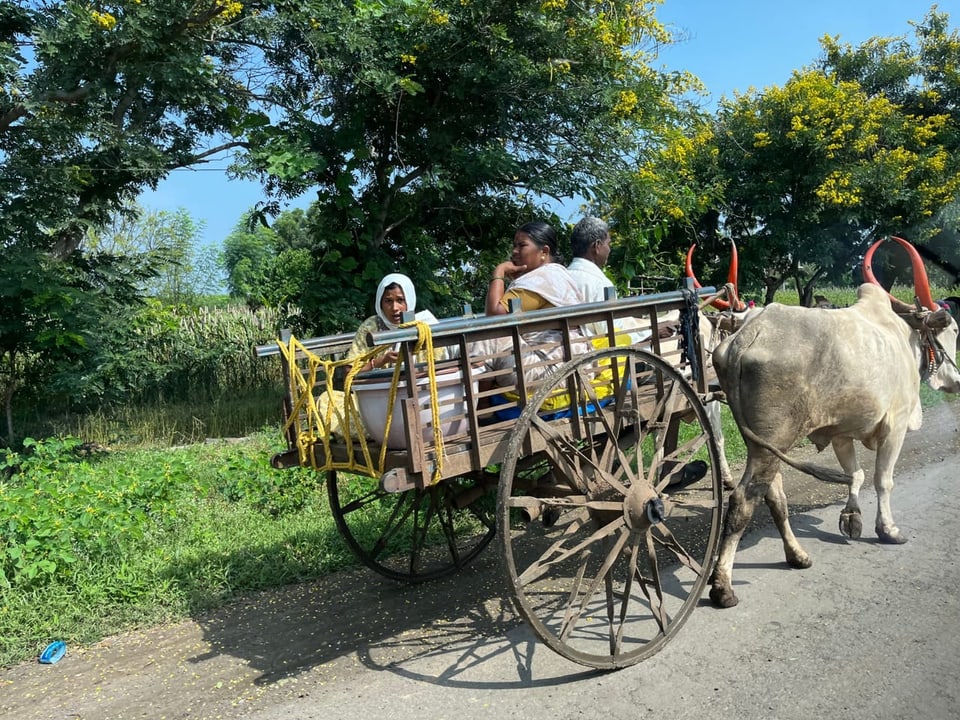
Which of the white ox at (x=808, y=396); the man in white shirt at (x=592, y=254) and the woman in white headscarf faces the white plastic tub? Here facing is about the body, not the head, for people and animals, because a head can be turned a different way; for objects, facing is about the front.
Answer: the woman in white headscarf

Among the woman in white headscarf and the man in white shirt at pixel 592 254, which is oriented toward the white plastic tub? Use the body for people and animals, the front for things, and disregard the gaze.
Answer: the woman in white headscarf

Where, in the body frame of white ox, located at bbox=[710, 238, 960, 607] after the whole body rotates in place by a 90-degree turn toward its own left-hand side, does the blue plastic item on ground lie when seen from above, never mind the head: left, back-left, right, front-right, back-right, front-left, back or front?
left

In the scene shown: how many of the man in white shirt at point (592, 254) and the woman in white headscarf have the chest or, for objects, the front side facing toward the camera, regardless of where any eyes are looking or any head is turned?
1

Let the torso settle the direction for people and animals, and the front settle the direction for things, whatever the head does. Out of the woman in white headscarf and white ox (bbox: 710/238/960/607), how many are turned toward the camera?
1

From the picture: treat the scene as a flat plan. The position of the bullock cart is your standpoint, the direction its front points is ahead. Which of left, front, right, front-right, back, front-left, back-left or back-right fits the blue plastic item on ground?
back-left

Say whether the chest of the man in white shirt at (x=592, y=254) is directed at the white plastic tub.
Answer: no

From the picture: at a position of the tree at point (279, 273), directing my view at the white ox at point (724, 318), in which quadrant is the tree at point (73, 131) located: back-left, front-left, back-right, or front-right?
front-right

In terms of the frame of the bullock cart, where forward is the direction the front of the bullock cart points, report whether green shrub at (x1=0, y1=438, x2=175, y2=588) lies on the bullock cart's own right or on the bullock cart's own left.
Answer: on the bullock cart's own left

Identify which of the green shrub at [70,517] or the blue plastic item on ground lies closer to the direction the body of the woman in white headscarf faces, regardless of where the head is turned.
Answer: the blue plastic item on ground

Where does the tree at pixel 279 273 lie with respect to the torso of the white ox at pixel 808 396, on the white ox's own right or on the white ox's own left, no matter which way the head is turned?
on the white ox's own left

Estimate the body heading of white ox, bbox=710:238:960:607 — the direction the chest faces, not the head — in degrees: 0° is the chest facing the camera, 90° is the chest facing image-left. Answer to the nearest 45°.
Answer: approximately 225°

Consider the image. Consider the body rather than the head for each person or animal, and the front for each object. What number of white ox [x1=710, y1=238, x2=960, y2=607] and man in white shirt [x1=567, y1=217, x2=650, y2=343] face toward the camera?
0

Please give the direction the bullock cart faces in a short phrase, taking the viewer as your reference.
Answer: facing away from the viewer and to the right of the viewer

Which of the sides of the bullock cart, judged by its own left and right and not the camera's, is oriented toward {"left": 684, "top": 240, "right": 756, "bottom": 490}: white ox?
front

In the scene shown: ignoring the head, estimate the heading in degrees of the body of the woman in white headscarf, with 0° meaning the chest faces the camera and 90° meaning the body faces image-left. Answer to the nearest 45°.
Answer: approximately 0°

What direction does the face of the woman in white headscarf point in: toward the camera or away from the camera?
toward the camera

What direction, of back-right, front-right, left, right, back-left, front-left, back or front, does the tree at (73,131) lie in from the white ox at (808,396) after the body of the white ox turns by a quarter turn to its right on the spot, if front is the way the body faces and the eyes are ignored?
back-right
